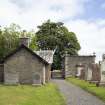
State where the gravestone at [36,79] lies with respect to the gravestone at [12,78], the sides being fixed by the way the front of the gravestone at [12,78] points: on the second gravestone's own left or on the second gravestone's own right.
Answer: on the second gravestone's own left

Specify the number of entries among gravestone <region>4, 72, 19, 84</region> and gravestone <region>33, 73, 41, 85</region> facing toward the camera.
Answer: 2

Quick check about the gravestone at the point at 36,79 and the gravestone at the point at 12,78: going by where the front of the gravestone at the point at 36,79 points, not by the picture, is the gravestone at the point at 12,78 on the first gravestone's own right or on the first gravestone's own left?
on the first gravestone's own right

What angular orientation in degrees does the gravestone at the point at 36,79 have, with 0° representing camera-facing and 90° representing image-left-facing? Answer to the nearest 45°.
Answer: approximately 0°
